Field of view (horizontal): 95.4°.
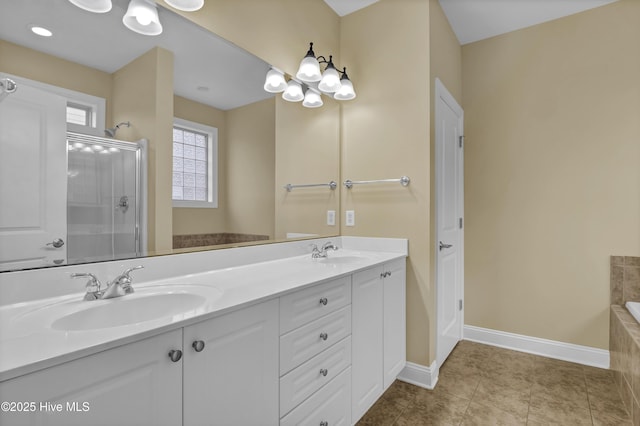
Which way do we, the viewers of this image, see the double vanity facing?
facing the viewer and to the right of the viewer

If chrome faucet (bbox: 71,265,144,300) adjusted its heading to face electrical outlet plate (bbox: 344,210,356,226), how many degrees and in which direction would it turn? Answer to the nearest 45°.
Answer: approximately 45° to its left

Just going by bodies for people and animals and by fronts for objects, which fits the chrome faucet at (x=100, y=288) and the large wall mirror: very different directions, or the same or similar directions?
same or similar directions

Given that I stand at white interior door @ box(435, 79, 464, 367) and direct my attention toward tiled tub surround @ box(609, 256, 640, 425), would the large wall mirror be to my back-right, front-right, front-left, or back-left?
back-right

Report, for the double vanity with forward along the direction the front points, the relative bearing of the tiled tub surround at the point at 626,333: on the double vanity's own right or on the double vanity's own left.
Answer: on the double vanity's own left

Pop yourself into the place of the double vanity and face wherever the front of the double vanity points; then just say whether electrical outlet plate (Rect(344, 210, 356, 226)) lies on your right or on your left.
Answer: on your left

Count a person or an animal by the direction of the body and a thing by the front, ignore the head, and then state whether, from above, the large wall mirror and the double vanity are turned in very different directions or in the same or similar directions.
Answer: same or similar directions

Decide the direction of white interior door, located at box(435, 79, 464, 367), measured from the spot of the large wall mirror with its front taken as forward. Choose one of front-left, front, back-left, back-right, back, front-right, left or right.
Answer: front-left

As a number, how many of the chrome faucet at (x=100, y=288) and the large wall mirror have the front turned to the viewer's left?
0

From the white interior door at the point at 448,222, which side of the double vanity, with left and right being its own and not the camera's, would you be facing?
left

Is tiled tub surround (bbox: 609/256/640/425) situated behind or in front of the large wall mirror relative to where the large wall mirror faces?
in front
